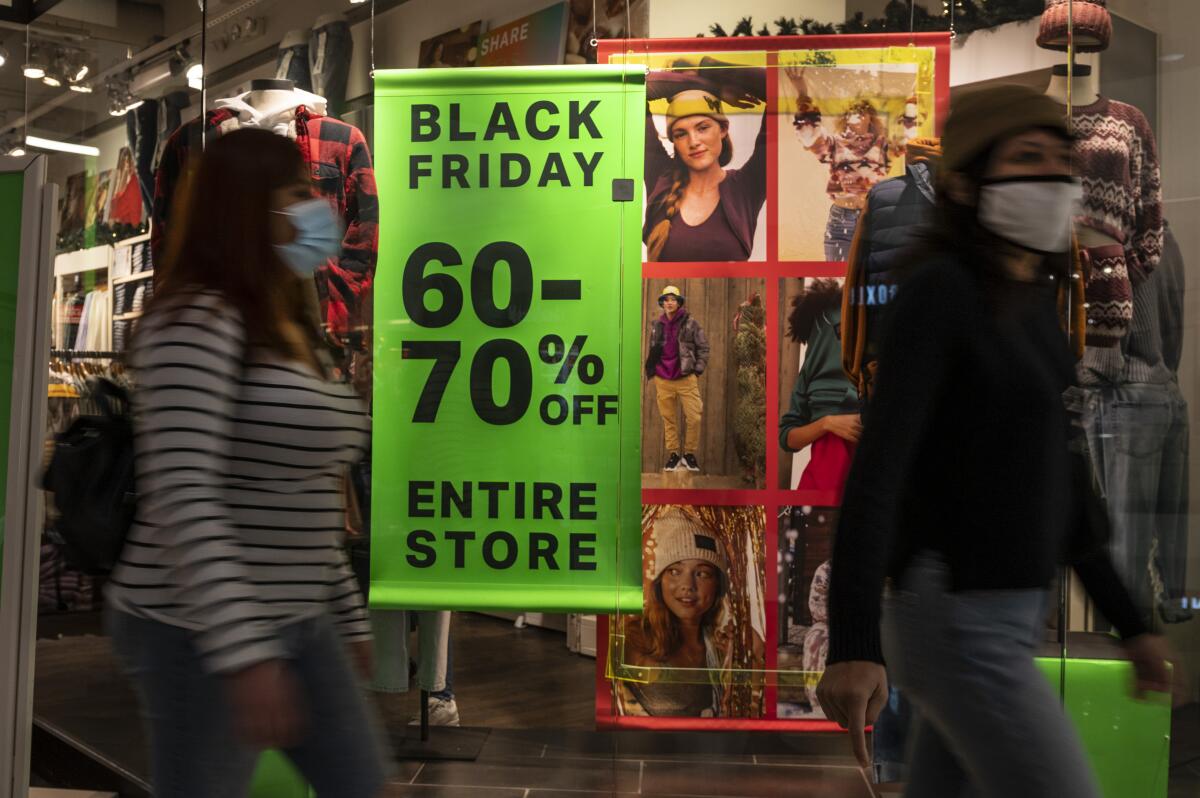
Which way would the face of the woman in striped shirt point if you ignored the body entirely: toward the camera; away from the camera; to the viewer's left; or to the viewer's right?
to the viewer's right

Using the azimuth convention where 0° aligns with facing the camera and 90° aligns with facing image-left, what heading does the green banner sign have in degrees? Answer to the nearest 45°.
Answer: approximately 0°

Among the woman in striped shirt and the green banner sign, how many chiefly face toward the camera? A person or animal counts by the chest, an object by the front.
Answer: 1

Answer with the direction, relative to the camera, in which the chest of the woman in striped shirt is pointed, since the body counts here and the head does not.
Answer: to the viewer's right

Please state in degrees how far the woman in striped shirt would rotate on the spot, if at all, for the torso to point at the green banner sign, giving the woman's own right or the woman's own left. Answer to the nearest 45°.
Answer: approximately 45° to the woman's own left

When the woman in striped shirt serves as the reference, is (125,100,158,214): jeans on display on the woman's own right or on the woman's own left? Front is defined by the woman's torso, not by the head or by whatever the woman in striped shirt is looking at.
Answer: on the woman's own left

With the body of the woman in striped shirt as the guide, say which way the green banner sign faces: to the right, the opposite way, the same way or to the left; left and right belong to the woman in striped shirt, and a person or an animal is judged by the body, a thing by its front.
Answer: to the right

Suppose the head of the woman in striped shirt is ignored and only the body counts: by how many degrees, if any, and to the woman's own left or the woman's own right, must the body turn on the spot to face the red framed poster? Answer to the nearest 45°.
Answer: approximately 45° to the woman's own left

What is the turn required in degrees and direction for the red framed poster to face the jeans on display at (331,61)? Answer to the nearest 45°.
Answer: approximately 90° to its right

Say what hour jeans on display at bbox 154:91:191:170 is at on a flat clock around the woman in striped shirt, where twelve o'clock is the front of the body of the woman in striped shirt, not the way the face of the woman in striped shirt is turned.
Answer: The jeans on display is roughly at 9 o'clock from the woman in striped shirt.

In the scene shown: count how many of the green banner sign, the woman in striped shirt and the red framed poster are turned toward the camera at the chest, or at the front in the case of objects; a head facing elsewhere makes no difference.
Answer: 2
